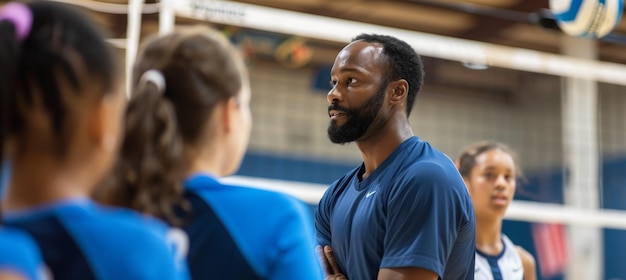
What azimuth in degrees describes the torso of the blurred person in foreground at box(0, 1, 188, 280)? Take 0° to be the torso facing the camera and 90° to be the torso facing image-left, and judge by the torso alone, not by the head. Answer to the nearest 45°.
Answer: approximately 225°

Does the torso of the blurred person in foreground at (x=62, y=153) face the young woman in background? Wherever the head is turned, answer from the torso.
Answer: yes

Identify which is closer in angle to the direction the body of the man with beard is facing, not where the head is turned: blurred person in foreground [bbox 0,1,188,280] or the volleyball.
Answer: the blurred person in foreground

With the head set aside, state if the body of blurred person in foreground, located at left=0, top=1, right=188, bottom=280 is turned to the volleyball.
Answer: yes

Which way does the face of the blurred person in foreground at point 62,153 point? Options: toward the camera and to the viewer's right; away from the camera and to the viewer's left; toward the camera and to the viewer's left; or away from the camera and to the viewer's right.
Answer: away from the camera and to the viewer's right

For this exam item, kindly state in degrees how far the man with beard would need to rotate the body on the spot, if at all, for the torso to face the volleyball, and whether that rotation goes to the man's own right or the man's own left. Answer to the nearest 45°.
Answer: approximately 180°

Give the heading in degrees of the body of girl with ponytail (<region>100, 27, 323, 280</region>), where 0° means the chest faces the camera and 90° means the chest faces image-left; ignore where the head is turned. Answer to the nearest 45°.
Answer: approximately 225°

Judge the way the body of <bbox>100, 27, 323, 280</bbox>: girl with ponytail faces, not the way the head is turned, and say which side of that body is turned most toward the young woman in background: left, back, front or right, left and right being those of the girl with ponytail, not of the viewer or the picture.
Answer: front

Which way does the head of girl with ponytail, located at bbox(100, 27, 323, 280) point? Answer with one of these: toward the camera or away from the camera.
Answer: away from the camera

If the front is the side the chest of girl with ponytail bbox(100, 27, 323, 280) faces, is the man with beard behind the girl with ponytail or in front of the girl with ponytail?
in front

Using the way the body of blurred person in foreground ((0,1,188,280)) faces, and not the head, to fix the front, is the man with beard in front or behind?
in front

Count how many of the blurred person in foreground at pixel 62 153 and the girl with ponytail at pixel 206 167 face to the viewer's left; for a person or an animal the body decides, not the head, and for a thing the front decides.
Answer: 0

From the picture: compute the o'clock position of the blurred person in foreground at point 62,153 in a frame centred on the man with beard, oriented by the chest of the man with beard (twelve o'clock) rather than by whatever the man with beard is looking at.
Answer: The blurred person in foreground is roughly at 11 o'clock from the man with beard.
